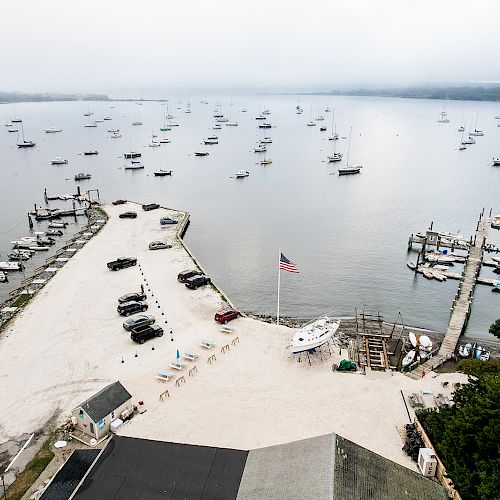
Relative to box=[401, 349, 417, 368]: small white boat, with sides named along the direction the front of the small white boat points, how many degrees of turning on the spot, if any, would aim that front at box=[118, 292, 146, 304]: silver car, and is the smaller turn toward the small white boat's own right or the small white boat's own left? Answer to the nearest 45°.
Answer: approximately 135° to the small white boat's own left

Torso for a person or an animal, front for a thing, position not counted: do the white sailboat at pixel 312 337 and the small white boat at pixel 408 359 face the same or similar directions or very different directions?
very different directions

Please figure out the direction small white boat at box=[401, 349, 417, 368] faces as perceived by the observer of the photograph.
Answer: facing away from the viewer and to the right of the viewer

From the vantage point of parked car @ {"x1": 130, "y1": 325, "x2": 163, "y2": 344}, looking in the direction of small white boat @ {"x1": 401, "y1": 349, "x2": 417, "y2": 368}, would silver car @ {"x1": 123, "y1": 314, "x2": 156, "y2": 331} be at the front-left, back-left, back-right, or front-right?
back-left
